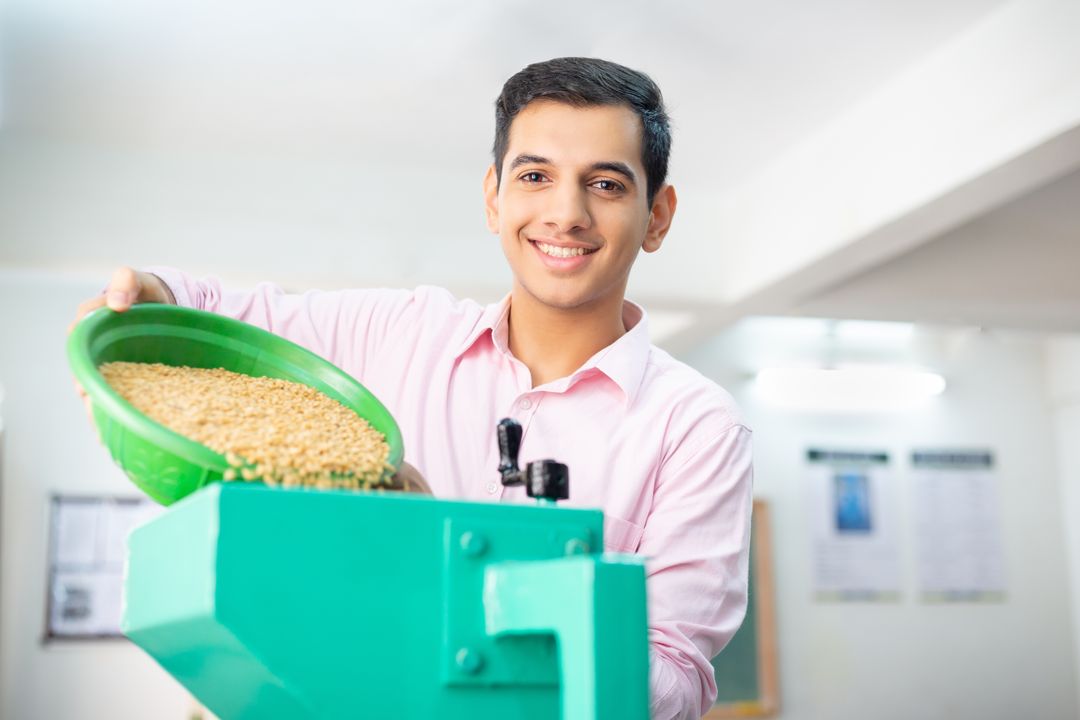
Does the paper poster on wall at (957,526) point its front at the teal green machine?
yes

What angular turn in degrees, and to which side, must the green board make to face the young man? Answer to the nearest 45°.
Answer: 0° — it already faces them

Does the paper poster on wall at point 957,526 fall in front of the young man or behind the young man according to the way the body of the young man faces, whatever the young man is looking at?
behind

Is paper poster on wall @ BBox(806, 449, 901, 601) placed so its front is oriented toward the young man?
yes

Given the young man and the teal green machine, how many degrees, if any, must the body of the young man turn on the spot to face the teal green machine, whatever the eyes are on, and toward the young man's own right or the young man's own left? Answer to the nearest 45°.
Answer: approximately 45° to the young man's own left

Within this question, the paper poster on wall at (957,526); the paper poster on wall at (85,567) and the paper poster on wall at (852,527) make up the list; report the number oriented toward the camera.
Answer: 3

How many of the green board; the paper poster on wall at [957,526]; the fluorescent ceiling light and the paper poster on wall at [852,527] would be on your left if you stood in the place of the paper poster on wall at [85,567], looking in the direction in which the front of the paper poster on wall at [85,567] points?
4

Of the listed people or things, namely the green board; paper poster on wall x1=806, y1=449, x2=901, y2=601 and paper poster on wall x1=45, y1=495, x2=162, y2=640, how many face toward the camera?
3

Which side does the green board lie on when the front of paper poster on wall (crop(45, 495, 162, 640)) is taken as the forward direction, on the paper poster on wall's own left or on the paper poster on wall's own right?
on the paper poster on wall's own left

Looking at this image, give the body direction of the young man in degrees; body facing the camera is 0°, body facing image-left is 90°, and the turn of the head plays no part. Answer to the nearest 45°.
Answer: approximately 45°

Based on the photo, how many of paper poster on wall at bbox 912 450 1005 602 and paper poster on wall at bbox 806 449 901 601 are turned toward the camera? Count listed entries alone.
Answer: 2

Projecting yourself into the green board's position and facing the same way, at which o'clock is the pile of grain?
The pile of grain is roughly at 12 o'clock from the green board.

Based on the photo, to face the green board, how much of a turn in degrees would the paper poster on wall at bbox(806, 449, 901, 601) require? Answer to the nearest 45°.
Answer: approximately 45° to its right
